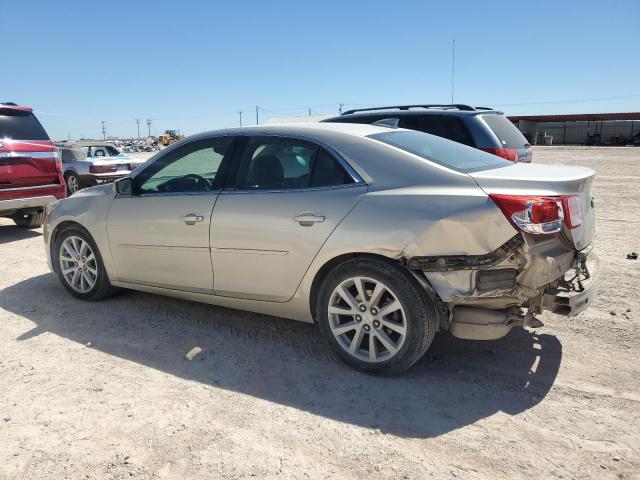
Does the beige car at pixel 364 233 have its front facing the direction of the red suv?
yes

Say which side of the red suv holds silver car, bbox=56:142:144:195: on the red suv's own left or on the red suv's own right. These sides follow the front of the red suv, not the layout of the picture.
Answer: on the red suv's own right

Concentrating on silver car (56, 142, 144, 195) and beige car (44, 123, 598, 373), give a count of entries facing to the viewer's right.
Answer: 0

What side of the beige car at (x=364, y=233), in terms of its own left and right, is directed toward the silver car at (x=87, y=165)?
front

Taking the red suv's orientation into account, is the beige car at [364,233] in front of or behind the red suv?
behind

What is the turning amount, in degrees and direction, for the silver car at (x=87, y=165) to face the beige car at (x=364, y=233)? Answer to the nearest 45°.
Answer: approximately 135° to its left

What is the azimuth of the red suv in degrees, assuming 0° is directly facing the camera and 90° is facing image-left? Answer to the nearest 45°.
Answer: approximately 135°

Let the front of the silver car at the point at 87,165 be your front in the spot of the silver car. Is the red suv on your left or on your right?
on your left

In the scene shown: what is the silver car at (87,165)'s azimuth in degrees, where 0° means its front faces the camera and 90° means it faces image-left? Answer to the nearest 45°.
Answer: approximately 135°

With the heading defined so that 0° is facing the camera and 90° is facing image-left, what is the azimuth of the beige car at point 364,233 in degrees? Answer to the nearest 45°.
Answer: approximately 135°

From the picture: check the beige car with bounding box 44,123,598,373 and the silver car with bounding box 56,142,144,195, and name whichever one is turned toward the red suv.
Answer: the beige car with bounding box 44,123,598,373
